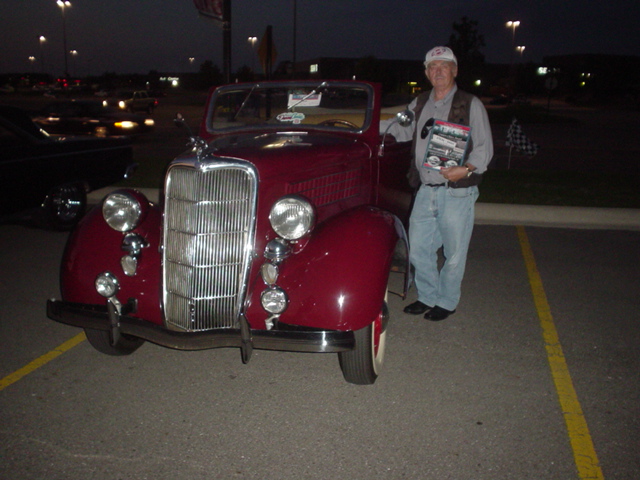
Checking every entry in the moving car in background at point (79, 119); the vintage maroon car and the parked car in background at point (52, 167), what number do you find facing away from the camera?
0

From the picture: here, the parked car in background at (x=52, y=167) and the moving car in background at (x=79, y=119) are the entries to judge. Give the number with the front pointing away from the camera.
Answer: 0

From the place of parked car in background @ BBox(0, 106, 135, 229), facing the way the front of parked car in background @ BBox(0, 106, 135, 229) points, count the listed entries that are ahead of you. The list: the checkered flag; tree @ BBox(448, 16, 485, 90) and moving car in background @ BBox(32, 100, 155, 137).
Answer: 0

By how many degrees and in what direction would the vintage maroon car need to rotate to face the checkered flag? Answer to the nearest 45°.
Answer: approximately 180°

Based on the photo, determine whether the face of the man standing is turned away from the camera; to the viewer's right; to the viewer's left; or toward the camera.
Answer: toward the camera

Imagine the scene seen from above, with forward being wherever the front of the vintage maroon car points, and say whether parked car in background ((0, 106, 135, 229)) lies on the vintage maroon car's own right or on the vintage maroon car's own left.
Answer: on the vintage maroon car's own right

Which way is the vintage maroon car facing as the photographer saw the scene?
facing the viewer and to the left of the viewer

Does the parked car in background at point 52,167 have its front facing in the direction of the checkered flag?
no

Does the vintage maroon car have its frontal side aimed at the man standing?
no

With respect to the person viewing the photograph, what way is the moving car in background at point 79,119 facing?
facing the viewer and to the right of the viewer

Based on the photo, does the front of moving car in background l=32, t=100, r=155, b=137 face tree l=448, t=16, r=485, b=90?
no

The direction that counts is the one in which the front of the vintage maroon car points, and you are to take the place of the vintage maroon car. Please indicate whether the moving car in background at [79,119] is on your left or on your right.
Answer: on your right
